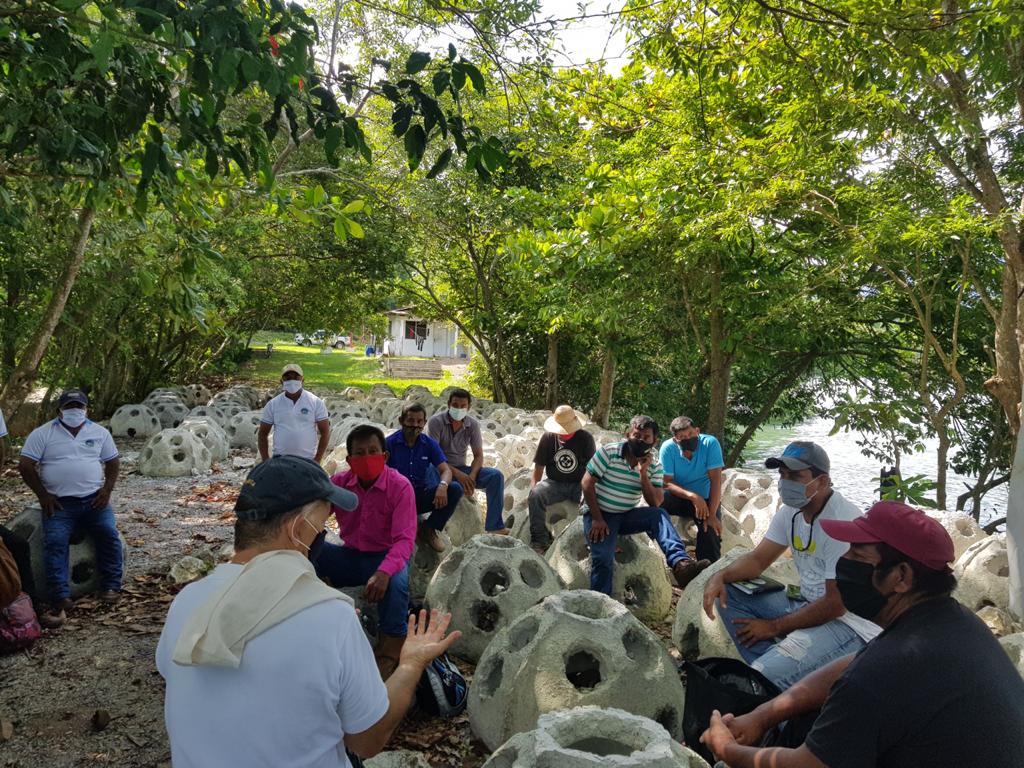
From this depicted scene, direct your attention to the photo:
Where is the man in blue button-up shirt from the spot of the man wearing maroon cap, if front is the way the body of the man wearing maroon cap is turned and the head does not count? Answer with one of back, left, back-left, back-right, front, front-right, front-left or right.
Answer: front-right

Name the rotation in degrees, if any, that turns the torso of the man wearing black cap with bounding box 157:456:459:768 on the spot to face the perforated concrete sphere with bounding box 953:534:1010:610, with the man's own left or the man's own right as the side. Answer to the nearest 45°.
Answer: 0° — they already face it

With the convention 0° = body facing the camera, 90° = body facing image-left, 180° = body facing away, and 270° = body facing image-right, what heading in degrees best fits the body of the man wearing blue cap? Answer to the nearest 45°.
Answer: approximately 45°

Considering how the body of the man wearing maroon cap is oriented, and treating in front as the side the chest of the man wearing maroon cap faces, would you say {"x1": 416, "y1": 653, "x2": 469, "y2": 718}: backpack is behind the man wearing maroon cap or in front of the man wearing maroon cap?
in front

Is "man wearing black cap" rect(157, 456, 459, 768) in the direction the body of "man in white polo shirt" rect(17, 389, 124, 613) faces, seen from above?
yes

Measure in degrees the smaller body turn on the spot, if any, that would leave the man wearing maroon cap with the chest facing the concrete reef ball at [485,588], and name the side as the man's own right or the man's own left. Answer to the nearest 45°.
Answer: approximately 45° to the man's own right

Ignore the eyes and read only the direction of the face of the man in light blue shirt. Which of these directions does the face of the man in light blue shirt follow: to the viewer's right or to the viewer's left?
to the viewer's left

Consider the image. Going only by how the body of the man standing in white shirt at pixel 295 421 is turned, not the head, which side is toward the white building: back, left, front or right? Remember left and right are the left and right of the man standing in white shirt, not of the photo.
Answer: back

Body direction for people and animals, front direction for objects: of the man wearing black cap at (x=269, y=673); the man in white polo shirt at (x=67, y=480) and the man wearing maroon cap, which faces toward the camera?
the man in white polo shirt

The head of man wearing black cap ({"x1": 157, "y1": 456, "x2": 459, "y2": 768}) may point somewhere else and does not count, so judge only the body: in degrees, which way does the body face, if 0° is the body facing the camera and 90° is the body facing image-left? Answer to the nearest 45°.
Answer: approximately 225°

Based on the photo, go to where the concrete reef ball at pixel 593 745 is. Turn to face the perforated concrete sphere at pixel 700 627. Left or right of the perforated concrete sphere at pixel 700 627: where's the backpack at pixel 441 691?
left

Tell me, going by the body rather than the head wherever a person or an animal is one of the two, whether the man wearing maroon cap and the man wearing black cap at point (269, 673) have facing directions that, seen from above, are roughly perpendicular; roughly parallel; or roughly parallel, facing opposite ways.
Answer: roughly perpendicular
